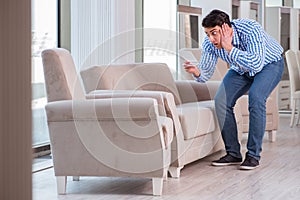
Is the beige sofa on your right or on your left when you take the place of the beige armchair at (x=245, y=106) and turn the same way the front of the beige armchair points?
on your right

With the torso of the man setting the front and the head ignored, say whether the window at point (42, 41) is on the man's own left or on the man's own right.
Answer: on the man's own right

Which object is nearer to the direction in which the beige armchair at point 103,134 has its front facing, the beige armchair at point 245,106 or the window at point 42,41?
the beige armchair

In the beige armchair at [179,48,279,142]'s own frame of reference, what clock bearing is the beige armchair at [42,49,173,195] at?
the beige armchair at [42,49,173,195] is roughly at 2 o'clock from the beige armchair at [179,48,279,142].

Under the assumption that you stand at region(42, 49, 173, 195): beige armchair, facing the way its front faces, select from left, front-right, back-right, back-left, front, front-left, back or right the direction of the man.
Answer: front-left

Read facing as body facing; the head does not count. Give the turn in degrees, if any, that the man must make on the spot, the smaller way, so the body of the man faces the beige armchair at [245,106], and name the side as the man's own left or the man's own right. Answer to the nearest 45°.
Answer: approximately 135° to the man's own right

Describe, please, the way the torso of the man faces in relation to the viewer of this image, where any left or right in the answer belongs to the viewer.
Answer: facing the viewer and to the left of the viewer

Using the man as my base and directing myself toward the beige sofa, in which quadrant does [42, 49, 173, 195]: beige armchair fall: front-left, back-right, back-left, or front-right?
front-left

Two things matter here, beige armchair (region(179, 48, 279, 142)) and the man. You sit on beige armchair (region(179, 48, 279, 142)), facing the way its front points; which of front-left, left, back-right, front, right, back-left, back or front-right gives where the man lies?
front-right

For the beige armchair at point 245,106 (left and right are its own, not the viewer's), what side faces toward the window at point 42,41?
right

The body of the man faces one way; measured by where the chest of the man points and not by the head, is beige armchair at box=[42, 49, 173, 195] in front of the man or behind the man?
in front

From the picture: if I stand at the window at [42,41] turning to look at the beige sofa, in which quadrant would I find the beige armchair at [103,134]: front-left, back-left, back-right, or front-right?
front-right
